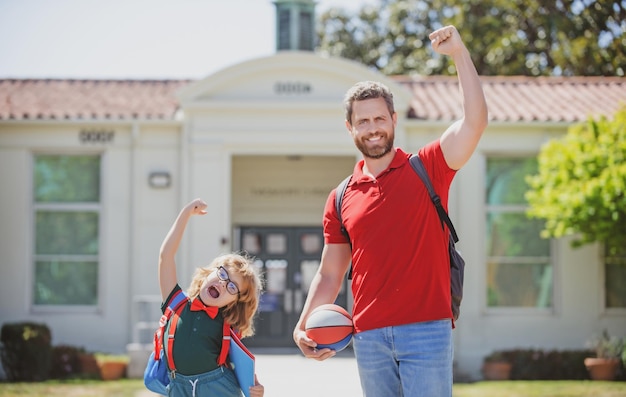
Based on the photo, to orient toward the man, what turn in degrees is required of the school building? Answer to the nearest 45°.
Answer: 0° — it already faces them

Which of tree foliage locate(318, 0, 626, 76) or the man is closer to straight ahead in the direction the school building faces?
the man

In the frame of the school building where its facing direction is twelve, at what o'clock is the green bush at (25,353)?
The green bush is roughly at 2 o'clock from the school building.

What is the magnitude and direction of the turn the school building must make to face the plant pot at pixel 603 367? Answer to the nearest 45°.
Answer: approximately 90° to its left

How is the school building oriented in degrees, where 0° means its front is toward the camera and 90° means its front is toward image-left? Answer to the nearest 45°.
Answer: approximately 0°

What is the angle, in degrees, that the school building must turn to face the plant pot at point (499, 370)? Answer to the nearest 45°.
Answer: approximately 90° to its left

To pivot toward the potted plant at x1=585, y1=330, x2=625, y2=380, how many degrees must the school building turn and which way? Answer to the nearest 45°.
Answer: approximately 90° to its left
